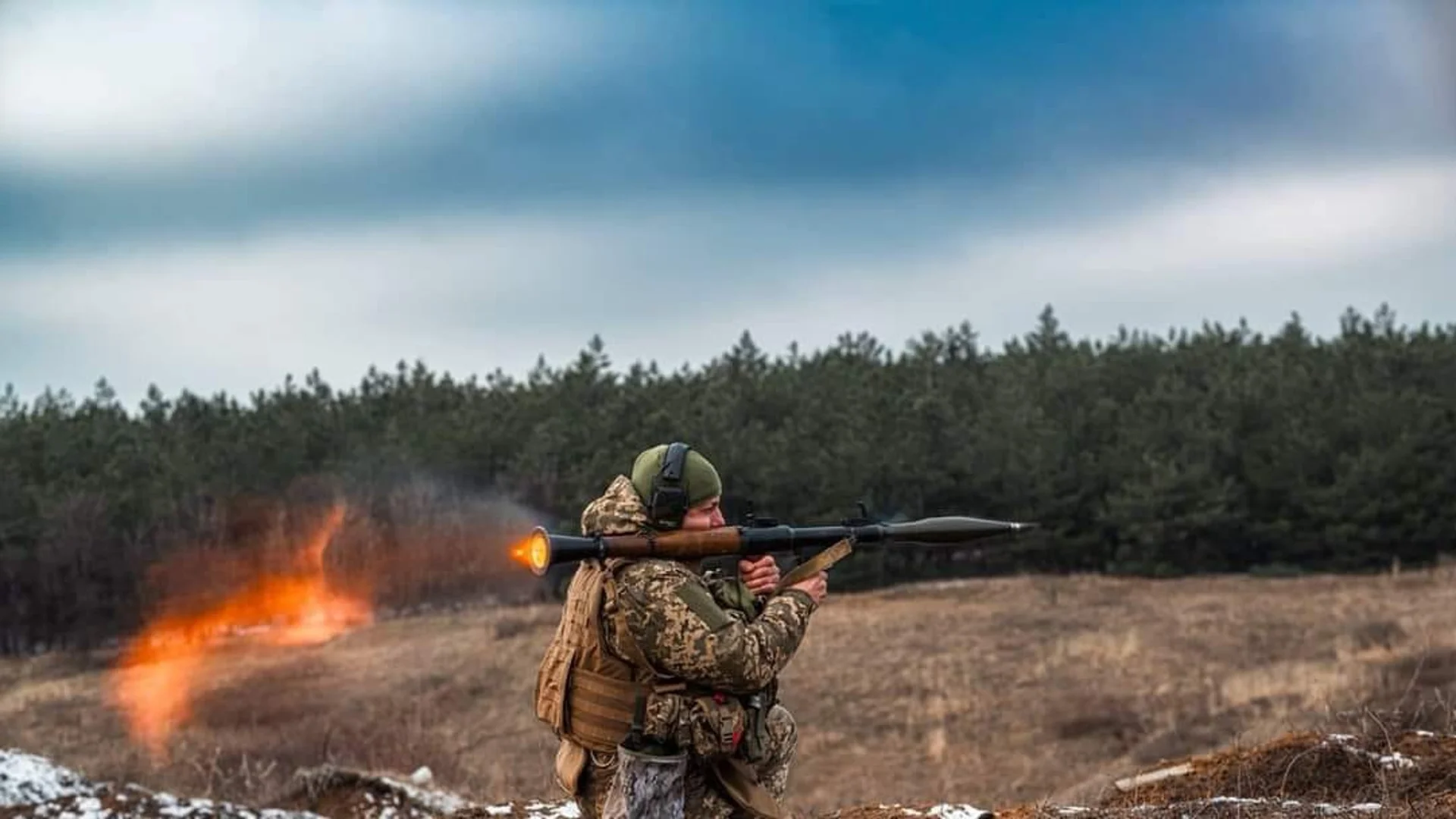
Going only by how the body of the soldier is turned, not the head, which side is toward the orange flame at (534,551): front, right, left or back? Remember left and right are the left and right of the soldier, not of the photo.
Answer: back

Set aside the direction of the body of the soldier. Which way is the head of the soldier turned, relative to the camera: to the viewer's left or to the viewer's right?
to the viewer's right

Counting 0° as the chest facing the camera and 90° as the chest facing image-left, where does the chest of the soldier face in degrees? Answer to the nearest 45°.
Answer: approximately 270°
